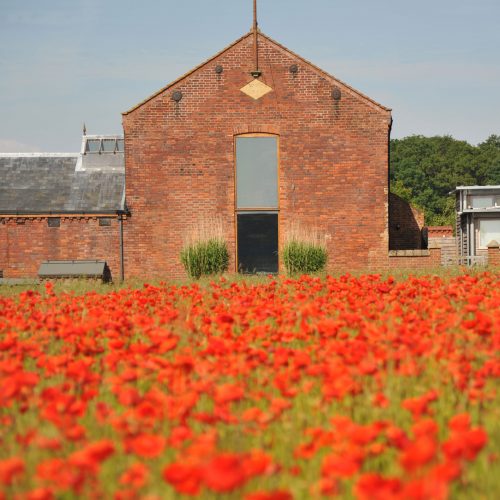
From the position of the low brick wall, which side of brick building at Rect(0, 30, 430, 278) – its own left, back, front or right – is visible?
left

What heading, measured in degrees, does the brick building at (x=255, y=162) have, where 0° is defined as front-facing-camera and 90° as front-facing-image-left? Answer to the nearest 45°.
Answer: approximately 0°
